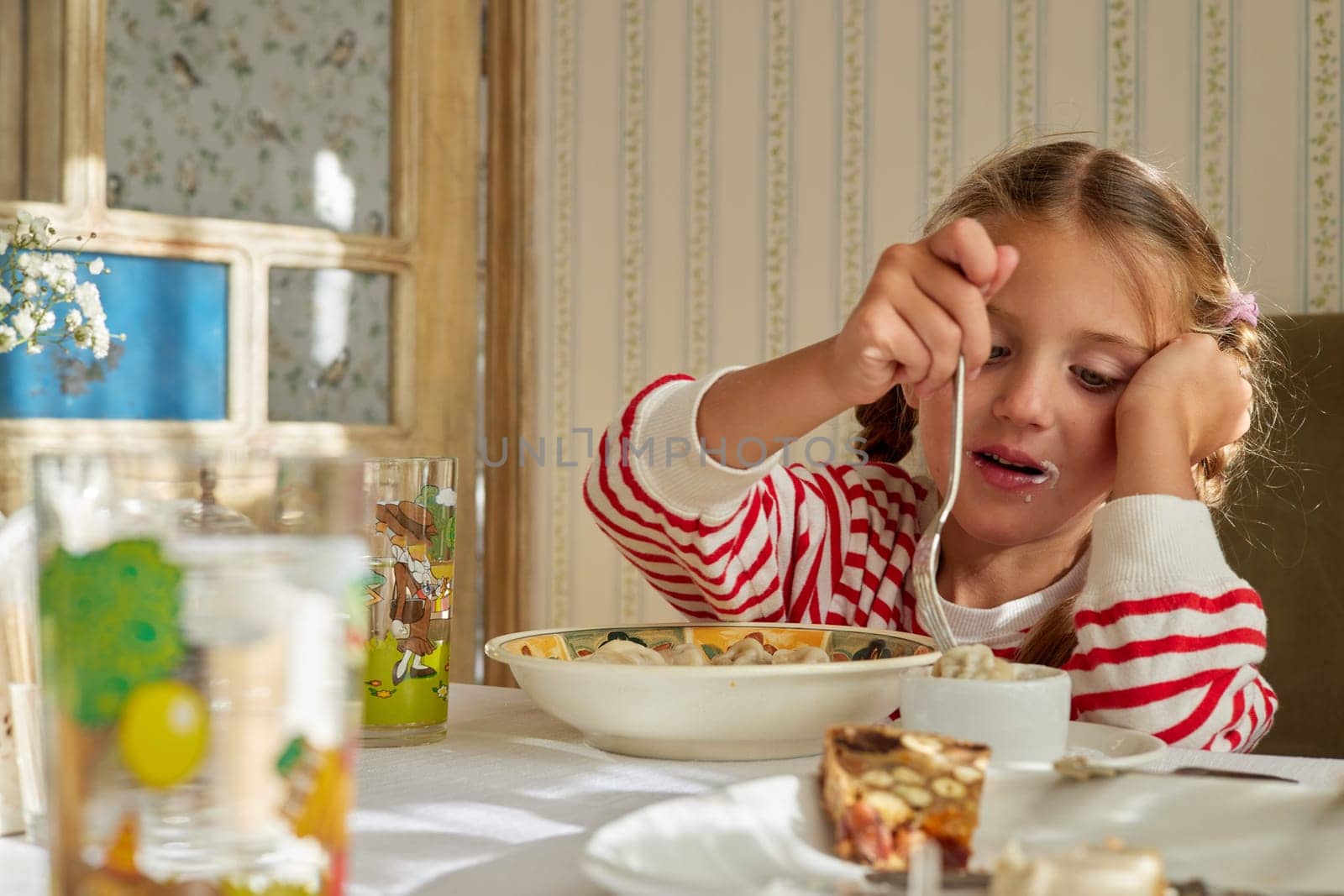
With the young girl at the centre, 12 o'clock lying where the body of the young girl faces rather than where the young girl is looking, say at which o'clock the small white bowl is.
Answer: The small white bowl is roughly at 12 o'clock from the young girl.

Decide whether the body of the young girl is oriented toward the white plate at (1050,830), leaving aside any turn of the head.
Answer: yes

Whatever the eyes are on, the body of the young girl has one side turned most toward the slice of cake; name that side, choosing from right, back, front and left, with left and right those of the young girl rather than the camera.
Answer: front

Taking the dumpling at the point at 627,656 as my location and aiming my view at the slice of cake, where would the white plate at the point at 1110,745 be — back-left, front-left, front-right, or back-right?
front-left

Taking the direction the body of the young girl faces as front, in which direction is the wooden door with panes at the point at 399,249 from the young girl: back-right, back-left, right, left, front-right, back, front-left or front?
back-right

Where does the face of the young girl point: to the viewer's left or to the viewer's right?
to the viewer's left

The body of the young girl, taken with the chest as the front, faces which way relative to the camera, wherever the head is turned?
toward the camera

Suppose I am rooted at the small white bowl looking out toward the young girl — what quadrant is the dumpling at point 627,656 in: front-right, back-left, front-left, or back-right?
front-left
